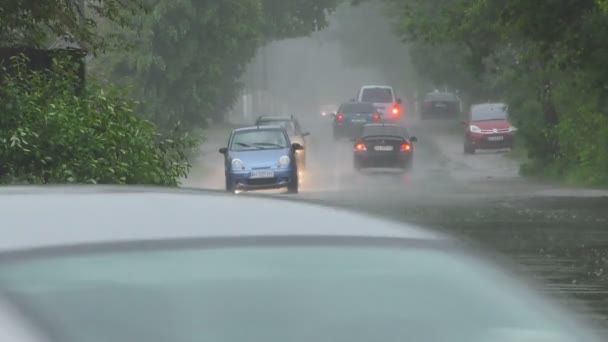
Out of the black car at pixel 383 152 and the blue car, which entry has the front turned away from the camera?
the black car

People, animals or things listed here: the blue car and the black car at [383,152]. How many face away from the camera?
1

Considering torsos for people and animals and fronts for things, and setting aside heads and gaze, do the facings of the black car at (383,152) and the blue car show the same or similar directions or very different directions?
very different directions

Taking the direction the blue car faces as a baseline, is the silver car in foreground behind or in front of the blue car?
in front

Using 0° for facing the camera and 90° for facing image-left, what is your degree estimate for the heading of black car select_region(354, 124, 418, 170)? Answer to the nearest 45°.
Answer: approximately 180°

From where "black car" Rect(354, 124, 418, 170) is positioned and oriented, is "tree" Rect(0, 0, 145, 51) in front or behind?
behind

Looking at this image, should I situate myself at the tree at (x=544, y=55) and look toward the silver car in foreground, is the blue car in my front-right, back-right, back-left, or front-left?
front-right

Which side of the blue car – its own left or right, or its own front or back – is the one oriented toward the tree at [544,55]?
left

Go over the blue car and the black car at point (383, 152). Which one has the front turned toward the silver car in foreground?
the blue car

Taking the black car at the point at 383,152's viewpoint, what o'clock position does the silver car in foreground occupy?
The silver car in foreground is roughly at 6 o'clock from the black car.

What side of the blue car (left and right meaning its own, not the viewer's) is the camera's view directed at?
front
